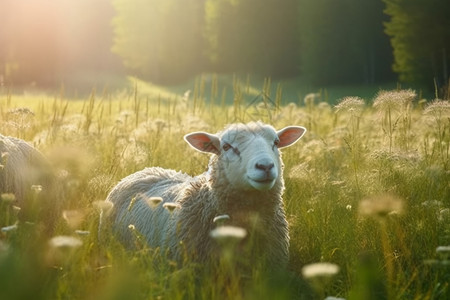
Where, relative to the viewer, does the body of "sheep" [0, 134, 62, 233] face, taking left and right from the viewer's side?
facing to the left of the viewer

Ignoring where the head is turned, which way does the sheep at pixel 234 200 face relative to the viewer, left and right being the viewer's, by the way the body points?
facing the viewer and to the right of the viewer

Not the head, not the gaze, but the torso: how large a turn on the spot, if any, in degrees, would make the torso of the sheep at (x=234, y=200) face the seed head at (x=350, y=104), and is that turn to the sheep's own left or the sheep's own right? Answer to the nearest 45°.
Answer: approximately 90° to the sheep's own left

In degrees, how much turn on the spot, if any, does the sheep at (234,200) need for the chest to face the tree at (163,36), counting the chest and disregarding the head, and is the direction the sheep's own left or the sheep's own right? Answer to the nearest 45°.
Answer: approximately 135° to the sheep's own left

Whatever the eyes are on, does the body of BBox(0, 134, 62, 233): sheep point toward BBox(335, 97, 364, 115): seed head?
no

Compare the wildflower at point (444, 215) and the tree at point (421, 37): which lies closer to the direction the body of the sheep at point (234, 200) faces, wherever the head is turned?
the wildflower

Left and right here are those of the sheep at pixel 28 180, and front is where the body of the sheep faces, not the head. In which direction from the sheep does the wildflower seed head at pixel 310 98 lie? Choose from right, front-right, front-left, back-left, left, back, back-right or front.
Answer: back-right

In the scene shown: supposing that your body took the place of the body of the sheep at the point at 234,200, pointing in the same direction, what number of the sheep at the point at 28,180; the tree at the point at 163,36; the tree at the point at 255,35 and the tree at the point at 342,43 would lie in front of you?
0

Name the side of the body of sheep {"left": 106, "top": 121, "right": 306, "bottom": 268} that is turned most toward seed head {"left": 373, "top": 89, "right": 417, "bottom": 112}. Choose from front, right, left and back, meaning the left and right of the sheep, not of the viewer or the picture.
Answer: left

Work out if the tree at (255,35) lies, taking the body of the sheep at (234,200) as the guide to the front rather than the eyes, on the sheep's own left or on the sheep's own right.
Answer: on the sheep's own left

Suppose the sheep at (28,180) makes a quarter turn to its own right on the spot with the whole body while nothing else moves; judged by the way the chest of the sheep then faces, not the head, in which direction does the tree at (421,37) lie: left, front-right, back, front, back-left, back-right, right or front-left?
front-right

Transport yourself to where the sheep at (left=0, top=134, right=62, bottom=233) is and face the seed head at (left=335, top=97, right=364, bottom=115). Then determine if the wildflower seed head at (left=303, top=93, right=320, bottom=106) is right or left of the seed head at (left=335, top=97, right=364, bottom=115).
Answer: left

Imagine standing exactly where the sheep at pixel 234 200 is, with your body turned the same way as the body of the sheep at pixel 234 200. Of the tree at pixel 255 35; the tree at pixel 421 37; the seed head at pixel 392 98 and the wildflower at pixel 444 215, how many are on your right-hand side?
0
